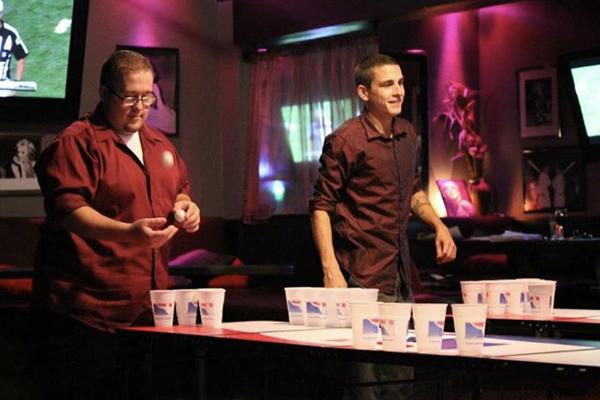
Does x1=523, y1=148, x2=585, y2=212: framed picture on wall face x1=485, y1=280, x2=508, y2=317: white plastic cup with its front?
yes

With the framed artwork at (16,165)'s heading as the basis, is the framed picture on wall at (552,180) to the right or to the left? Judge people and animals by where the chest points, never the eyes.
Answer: on its left

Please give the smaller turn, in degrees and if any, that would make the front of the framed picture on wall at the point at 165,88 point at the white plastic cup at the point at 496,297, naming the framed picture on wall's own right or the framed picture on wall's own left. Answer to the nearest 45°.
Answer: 0° — it already faces it

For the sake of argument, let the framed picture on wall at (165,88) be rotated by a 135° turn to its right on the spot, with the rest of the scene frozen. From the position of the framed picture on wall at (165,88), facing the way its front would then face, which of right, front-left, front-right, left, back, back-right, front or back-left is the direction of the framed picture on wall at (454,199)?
back-right

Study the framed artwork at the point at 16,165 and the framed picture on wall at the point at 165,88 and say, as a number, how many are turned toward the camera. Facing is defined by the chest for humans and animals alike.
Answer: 2

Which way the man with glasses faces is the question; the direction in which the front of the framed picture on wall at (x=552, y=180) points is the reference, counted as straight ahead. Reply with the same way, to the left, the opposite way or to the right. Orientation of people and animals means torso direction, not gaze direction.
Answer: to the left

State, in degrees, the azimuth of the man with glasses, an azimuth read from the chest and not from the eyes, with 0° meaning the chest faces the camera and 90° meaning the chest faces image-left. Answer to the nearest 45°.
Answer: approximately 315°

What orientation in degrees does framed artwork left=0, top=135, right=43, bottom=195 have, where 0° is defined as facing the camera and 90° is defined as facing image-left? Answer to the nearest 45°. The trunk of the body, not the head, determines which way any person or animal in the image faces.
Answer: approximately 0°
